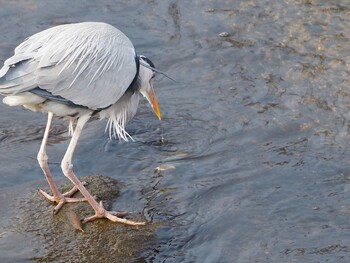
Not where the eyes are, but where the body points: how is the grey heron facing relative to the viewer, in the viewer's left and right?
facing to the right of the viewer
